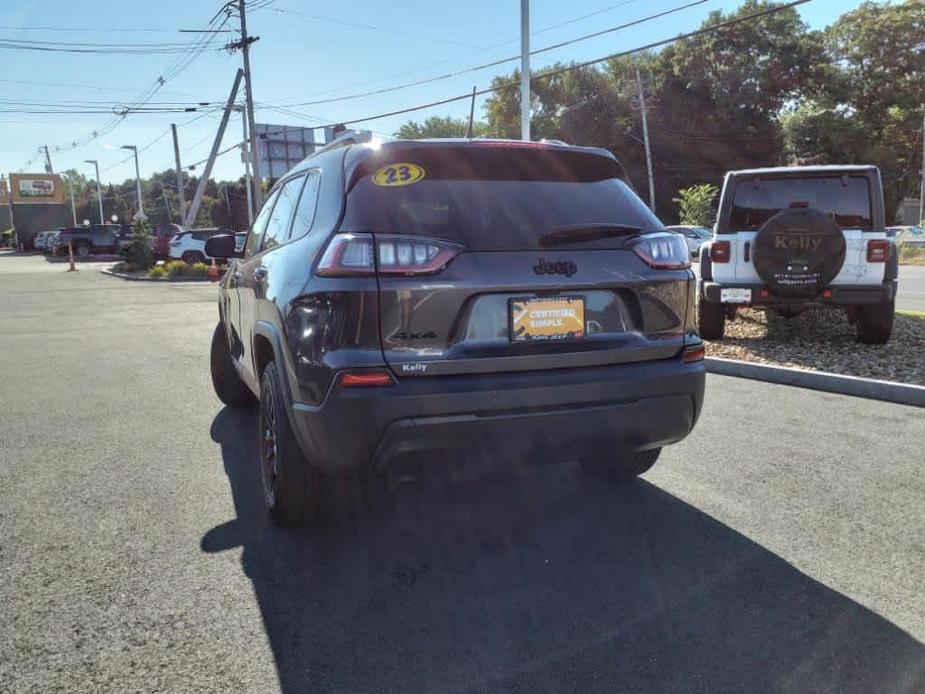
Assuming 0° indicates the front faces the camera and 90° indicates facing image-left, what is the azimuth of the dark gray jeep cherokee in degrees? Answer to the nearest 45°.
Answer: approximately 135°

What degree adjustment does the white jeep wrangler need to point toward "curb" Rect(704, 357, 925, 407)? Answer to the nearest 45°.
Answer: approximately 180°

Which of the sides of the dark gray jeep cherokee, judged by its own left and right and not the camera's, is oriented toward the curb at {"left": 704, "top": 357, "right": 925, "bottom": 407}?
right

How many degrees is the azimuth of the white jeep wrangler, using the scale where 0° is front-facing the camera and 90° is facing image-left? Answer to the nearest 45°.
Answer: approximately 180°

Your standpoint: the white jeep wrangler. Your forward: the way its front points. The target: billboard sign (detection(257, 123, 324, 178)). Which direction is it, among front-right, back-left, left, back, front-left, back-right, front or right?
front-left
